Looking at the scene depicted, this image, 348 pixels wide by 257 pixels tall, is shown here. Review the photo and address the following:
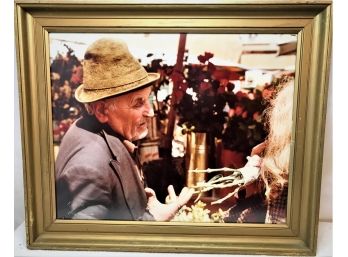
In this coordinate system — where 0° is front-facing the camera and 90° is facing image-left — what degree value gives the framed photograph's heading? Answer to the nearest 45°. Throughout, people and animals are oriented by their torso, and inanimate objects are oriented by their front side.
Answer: approximately 0°
